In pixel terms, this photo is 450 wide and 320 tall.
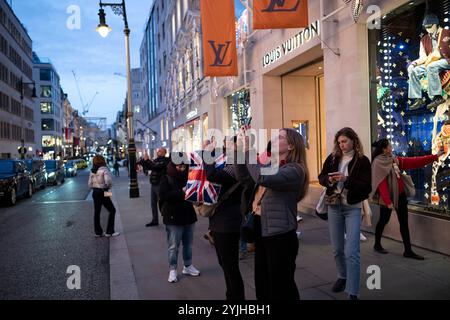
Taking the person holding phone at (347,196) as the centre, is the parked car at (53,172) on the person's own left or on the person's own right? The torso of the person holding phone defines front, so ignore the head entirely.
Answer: on the person's own right

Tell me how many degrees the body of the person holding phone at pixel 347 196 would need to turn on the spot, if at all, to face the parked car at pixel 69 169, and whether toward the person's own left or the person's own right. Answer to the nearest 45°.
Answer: approximately 90° to the person's own right

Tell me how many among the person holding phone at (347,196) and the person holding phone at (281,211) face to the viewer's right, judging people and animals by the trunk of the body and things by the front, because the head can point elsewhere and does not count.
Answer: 0

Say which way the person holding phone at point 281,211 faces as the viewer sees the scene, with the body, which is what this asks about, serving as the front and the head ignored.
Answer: to the viewer's left

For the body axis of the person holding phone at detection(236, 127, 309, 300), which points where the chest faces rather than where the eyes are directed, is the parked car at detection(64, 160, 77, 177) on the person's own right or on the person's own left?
on the person's own right

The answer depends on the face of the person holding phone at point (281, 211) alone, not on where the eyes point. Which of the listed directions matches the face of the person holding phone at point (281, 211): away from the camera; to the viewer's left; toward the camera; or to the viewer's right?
to the viewer's left

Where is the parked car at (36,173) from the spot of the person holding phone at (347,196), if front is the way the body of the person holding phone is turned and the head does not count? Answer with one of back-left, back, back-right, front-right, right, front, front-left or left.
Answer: right

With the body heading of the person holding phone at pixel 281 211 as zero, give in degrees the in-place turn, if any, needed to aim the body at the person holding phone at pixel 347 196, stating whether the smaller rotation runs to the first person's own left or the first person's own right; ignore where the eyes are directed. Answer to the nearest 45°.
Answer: approximately 135° to the first person's own right

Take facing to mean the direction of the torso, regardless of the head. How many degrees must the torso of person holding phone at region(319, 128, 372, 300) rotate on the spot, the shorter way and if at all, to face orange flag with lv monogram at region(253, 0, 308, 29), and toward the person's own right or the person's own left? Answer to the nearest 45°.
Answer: approximately 135° to the person's own right

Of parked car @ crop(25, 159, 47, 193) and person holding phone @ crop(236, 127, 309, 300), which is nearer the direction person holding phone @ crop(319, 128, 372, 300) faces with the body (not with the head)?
the person holding phone

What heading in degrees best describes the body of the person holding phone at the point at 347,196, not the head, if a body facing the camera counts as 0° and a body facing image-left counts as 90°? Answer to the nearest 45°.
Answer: approximately 45°

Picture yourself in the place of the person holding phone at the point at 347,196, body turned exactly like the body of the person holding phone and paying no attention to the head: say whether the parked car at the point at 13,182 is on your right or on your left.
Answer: on your right
